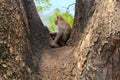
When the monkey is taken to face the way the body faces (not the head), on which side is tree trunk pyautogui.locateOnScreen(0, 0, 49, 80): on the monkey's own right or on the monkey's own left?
on the monkey's own left
